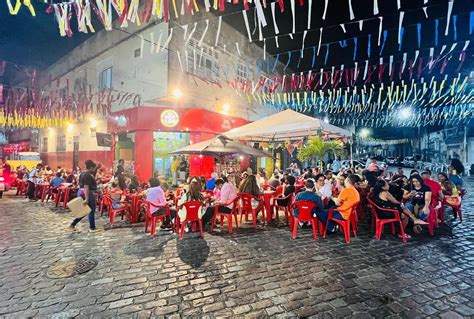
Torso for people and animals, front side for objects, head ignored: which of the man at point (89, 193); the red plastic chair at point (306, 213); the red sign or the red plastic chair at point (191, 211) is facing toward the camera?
the red sign

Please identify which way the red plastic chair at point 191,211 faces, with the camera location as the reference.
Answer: facing away from the viewer

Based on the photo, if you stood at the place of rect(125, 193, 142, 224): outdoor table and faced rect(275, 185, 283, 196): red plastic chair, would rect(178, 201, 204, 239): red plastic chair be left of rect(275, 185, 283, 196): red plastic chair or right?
right

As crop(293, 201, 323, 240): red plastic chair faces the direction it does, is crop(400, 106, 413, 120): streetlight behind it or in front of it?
in front

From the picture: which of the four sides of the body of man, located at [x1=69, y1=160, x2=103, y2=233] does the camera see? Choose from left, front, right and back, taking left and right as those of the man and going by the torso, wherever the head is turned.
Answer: right

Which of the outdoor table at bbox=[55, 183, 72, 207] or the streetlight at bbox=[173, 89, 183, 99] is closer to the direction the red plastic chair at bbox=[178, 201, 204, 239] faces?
the streetlight

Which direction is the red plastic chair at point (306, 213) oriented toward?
away from the camera

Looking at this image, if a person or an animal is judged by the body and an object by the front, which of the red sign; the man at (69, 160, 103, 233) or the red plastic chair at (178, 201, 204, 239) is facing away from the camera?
the red plastic chair

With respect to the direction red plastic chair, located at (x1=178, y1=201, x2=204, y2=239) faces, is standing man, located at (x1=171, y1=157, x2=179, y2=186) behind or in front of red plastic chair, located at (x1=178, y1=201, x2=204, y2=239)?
in front

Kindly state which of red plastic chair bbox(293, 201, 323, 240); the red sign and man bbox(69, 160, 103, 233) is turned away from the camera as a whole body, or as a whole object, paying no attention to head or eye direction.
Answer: the red plastic chair
